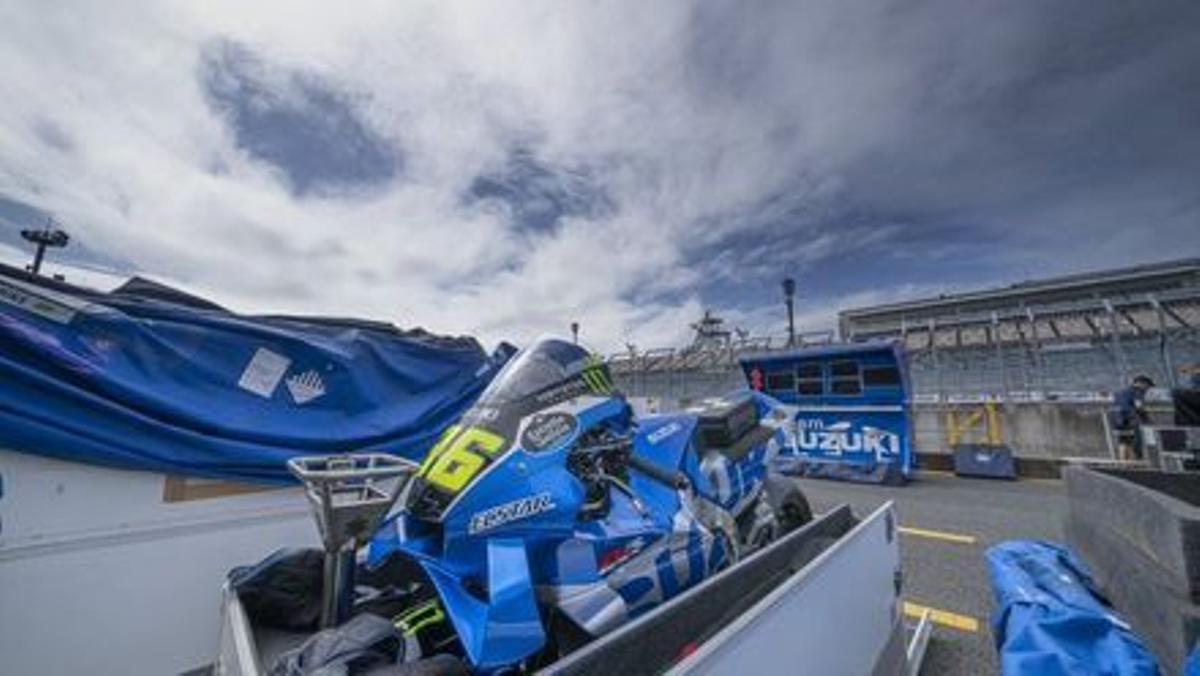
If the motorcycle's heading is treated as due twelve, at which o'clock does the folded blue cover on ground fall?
The folded blue cover on ground is roughly at 8 o'clock from the motorcycle.

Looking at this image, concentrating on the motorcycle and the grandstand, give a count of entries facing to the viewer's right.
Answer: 0

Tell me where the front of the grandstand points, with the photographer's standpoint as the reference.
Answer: facing the viewer and to the left of the viewer

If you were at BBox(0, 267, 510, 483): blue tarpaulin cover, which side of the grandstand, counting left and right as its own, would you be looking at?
front

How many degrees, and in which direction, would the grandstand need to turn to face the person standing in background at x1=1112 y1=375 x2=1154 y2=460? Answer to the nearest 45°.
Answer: approximately 45° to its left

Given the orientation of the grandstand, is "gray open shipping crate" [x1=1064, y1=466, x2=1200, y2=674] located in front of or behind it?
in front

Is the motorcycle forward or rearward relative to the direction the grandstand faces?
forward

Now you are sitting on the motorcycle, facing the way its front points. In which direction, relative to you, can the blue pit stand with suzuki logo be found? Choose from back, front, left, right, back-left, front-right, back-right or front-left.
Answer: back
